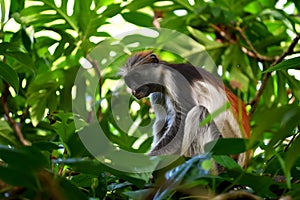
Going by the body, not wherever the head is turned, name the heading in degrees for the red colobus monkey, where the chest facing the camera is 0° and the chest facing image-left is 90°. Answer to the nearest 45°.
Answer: approximately 90°

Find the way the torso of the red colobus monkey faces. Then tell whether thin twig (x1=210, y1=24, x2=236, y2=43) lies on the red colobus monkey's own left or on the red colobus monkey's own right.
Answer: on the red colobus monkey's own right

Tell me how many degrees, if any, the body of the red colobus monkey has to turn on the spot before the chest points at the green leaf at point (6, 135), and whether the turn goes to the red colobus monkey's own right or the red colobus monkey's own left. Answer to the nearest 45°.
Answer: approximately 45° to the red colobus monkey's own left

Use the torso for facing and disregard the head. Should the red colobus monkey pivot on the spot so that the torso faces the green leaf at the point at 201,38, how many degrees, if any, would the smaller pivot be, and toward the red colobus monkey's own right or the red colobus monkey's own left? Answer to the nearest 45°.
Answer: approximately 90° to the red colobus monkey's own right

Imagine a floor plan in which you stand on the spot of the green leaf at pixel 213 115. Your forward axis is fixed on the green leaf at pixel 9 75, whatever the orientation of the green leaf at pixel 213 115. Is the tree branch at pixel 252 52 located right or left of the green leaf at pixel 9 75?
right
